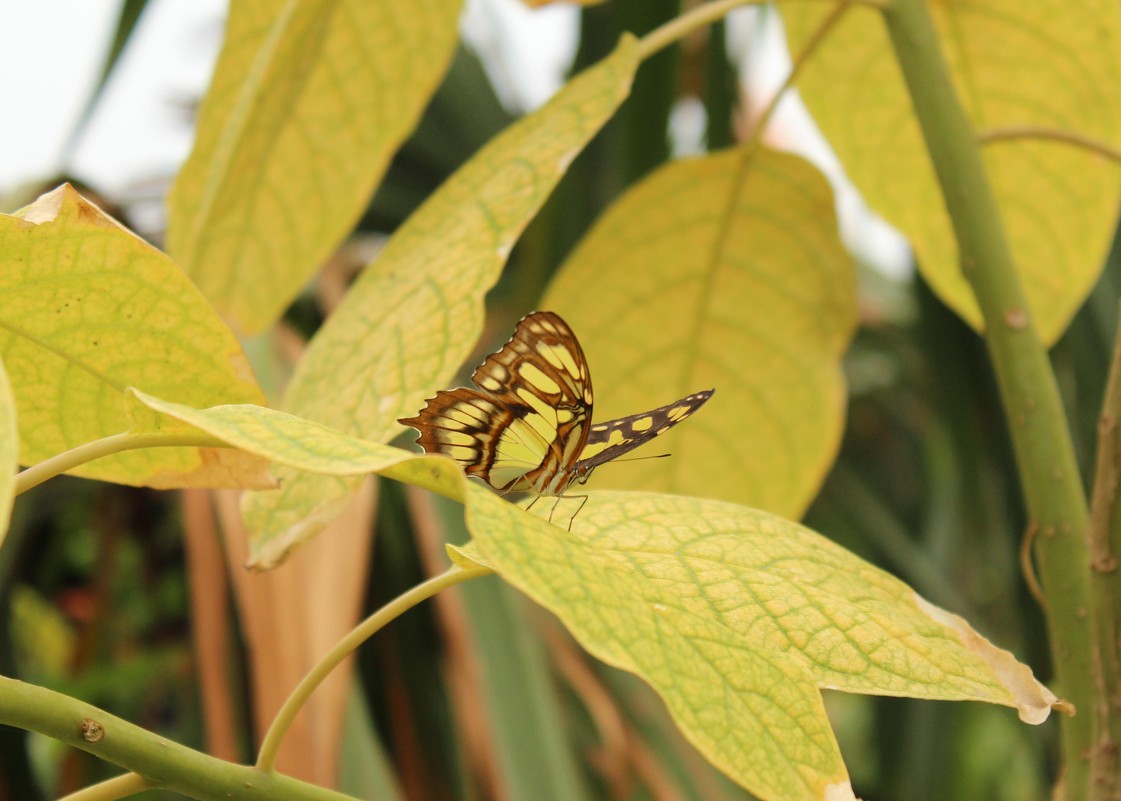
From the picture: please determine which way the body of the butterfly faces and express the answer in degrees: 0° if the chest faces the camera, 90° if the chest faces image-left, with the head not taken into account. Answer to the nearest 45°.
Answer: approximately 315°
